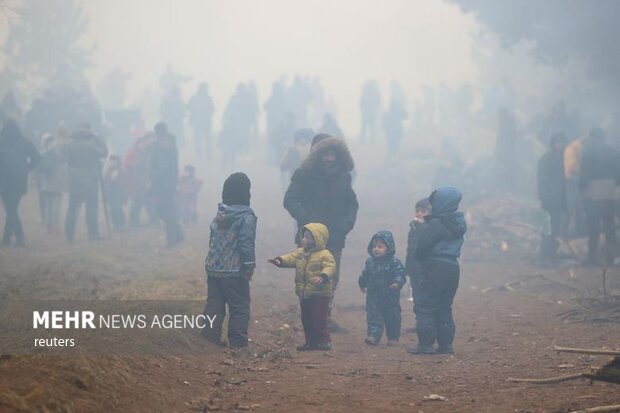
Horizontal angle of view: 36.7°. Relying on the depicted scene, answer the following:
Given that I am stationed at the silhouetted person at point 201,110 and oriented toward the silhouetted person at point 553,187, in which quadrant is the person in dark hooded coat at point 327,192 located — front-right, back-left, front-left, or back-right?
front-right

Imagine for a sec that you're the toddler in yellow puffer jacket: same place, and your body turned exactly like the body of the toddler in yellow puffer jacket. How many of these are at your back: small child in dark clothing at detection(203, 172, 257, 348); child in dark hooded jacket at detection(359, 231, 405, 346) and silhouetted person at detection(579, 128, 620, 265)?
2

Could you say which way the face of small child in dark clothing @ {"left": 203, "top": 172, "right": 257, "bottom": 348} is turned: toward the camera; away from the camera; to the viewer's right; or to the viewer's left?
away from the camera

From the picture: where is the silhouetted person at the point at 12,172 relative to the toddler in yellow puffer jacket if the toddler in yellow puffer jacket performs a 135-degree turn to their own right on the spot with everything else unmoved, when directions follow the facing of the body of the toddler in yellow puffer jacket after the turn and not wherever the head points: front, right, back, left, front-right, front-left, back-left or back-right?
front-left

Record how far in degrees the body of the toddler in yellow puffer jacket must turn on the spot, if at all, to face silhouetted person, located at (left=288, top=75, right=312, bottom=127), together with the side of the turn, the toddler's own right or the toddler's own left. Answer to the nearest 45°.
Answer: approximately 135° to the toddler's own right

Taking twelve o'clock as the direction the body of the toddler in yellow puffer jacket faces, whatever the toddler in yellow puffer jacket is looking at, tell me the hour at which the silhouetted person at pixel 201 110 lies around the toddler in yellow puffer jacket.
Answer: The silhouetted person is roughly at 4 o'clock from the toddler in yellow puffer jacket.

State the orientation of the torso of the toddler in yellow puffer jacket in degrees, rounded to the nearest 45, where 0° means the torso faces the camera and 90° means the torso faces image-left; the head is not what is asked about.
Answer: approximately 45°

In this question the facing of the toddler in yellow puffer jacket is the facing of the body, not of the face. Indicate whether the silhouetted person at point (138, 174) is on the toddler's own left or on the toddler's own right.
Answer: on the toddler's own right

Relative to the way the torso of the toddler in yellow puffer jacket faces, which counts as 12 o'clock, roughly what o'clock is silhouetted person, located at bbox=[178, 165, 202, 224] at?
The silhouetted person is roughly at 4 o'clock from the toddler in yellow puffer jacket.

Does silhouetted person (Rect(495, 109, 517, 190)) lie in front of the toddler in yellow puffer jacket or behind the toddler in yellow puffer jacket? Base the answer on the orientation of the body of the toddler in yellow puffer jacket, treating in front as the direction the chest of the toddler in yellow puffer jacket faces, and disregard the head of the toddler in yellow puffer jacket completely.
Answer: behind

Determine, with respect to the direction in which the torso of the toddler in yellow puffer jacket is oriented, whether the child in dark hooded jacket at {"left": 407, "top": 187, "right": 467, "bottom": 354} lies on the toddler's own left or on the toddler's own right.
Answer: on the toddler's own left

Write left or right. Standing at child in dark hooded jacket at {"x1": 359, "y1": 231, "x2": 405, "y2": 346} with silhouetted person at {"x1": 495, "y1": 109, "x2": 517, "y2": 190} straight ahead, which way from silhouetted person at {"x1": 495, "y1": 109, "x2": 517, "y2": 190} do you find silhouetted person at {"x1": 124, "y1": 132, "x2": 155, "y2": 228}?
left

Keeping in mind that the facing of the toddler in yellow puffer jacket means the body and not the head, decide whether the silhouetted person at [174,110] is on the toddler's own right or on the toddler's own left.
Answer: on the toddler's own right
